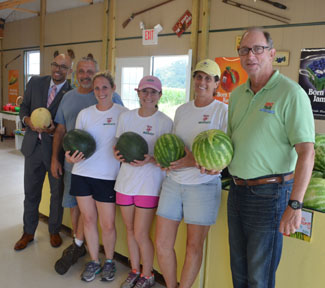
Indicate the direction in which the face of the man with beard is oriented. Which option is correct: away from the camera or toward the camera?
toward the camera

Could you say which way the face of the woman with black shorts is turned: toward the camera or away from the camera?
toward the camera

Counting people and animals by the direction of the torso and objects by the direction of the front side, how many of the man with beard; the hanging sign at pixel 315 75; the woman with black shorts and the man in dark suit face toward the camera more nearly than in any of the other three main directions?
4

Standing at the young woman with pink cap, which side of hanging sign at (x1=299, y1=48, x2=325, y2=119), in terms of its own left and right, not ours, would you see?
front

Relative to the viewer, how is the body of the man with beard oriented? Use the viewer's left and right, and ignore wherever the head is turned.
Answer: facing the viewer

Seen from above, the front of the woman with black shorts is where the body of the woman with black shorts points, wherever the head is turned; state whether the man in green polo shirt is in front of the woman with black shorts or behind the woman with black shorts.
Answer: in front

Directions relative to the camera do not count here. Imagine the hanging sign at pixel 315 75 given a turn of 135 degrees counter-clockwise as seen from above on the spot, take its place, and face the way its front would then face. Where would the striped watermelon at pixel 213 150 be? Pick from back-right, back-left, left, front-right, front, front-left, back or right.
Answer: back-right

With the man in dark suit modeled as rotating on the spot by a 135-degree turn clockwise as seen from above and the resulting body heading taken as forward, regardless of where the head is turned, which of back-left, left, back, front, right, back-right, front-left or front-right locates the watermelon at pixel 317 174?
back

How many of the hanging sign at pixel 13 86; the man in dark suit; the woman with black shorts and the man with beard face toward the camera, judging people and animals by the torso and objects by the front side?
4

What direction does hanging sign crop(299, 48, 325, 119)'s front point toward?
toward the camera

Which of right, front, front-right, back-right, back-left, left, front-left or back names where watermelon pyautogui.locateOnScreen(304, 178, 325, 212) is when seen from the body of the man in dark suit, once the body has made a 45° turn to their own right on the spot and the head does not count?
left

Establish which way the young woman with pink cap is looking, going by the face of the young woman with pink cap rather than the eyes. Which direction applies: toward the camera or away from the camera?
toward the camera

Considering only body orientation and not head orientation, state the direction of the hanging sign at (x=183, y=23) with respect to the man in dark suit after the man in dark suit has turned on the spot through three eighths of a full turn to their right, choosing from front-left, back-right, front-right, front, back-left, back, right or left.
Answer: right

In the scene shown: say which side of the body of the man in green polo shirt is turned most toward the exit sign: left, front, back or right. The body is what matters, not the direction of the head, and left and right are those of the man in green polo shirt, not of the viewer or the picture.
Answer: right
